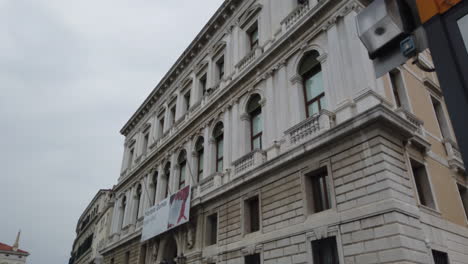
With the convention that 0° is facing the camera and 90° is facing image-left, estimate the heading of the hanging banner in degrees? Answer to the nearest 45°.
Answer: approximately 45°

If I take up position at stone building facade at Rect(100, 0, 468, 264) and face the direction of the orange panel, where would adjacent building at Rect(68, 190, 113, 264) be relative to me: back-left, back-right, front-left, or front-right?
back-right

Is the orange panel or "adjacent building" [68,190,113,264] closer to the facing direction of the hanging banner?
the orange panel

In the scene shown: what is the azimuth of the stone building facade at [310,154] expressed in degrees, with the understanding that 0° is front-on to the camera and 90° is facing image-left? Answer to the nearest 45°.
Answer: approximately 45°

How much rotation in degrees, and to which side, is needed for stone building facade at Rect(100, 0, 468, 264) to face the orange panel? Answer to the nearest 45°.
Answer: approximately 45° to its left

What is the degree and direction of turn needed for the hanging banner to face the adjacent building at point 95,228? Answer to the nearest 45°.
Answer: approximately 135° to its right

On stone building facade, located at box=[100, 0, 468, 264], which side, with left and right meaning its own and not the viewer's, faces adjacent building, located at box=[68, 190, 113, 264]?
right

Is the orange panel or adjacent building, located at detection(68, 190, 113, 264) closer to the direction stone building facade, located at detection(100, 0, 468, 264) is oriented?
the orange panel

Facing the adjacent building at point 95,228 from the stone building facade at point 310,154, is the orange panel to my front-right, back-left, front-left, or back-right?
back-left
